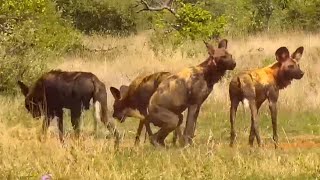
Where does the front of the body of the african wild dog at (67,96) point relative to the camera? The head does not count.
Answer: to the viewer's left

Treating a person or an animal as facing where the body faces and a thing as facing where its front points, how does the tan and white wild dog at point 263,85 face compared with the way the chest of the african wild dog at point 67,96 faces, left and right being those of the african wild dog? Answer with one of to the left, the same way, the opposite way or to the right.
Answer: the opposite way

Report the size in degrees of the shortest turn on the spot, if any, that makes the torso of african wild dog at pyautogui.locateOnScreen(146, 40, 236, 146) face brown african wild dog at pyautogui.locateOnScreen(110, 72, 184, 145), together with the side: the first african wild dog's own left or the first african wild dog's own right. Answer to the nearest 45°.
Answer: approximately 135° to the first african wild dog's own left

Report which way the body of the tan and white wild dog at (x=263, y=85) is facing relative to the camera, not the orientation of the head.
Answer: to the viewer's right

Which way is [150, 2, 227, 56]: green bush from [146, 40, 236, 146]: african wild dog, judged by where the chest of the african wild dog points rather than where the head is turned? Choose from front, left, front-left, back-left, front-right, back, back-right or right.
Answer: left

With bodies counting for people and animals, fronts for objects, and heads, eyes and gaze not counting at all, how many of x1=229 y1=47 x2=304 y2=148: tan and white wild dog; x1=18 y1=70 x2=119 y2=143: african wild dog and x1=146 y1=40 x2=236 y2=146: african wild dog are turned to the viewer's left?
1

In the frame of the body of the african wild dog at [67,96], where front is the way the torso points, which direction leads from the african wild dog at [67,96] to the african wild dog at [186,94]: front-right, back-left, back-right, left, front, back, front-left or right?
back-left

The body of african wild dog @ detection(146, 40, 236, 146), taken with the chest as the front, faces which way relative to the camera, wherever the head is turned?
to the viewer's right

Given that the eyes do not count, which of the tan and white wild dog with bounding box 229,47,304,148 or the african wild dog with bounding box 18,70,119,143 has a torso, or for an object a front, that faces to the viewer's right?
the tan and white wild dog
